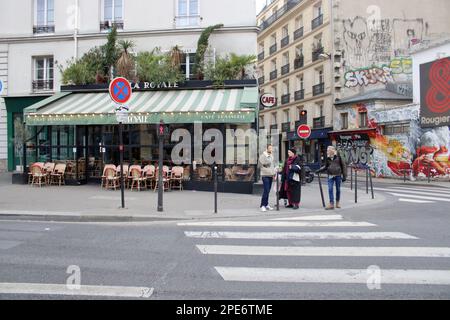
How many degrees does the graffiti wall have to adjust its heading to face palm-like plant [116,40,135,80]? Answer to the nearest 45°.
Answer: approximately 45° to its right

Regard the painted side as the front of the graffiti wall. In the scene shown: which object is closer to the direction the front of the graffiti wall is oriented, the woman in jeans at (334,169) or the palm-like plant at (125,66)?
the woman in jeans

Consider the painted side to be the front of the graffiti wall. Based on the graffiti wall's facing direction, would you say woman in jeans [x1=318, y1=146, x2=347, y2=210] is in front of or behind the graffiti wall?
in front

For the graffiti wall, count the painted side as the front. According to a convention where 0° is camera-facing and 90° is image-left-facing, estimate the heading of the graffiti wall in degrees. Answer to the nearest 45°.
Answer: approximately 0°

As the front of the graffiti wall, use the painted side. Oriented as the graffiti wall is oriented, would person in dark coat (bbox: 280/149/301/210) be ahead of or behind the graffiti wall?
ahead
